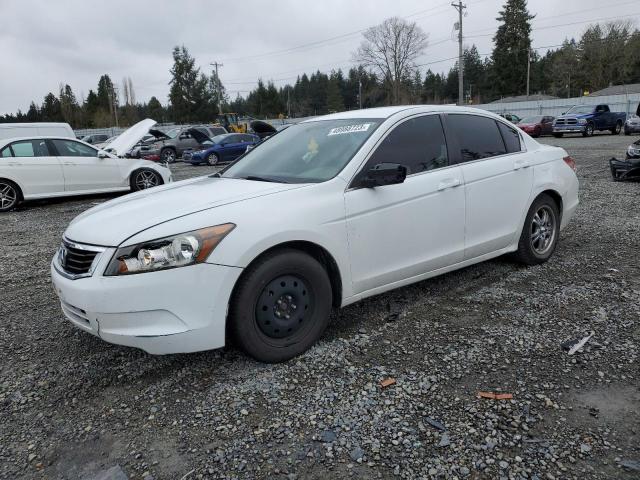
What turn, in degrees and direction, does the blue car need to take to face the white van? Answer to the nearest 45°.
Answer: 0° — it already faces it

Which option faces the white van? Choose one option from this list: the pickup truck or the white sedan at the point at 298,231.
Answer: the pickup truck

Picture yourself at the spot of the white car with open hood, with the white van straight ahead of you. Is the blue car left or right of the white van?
right

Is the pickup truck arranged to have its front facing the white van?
yes

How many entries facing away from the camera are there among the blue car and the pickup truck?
0

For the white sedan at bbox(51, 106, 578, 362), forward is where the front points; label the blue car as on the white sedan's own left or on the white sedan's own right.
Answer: on the white sedan's own right

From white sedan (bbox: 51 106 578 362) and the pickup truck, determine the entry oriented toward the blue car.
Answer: the pickup truck

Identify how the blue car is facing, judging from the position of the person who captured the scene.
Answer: facing the viewer and to the left of the viewer

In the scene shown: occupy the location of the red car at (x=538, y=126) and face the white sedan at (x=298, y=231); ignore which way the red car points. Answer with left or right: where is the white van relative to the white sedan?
right

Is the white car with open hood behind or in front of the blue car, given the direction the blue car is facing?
in front

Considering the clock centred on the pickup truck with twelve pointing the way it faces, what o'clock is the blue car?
The blue car is roughly at 12 o'clock from the pickup truck.

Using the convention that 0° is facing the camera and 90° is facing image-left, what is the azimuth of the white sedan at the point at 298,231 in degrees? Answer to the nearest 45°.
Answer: approximately 45°

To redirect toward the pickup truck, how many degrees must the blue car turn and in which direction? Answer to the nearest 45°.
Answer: approximately 135° to its left

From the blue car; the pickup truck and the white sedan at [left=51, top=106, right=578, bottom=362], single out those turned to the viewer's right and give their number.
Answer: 0

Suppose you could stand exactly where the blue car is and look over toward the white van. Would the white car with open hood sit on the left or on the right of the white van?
left
